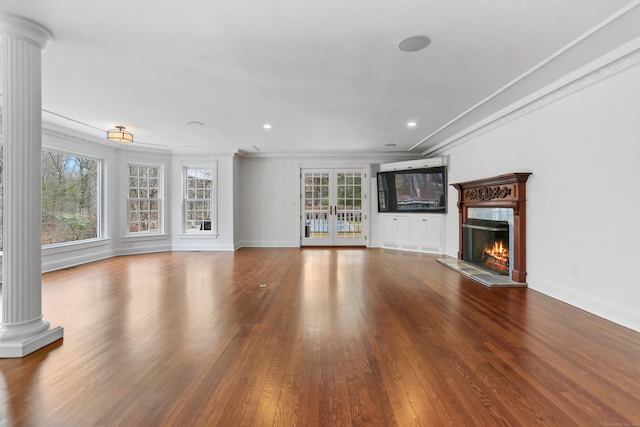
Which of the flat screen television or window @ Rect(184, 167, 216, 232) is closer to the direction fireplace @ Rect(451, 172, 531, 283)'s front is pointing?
the window

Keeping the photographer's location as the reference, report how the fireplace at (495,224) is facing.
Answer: facing the viewer and to the left of the viewer

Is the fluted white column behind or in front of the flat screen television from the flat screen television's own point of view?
in front

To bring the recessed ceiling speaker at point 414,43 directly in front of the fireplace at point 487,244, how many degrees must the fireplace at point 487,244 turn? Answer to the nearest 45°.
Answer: approximately 45° to its left

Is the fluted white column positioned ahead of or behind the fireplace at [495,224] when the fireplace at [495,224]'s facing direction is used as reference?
ahead

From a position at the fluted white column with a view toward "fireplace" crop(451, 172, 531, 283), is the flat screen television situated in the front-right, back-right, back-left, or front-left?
front-left

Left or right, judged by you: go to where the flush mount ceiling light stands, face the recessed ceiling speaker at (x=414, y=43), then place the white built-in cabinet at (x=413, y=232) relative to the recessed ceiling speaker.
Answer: left

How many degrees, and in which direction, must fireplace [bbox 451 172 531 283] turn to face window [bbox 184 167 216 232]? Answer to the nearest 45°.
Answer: approximately 45° to its right

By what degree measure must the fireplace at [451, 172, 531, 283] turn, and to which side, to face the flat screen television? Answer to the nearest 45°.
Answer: approximately 90° to its right

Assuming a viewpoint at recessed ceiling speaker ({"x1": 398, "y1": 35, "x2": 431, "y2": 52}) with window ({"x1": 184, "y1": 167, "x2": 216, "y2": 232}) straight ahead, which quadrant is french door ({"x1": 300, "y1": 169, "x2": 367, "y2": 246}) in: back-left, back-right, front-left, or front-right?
front-right

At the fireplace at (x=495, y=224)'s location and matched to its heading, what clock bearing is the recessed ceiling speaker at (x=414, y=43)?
The recessed ceiling speaker is roughly at 11 o'clock from the fireplace.

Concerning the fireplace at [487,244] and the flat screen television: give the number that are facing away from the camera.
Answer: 0

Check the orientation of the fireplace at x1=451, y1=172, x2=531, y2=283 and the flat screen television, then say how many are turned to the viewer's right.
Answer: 0

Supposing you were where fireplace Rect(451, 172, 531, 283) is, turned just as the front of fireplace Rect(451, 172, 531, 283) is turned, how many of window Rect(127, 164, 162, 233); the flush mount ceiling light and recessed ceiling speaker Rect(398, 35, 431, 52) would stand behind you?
0
